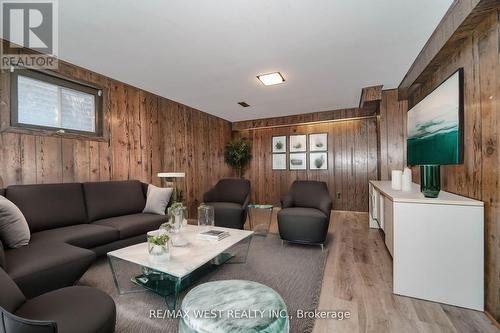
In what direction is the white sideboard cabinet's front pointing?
to the viewer's left

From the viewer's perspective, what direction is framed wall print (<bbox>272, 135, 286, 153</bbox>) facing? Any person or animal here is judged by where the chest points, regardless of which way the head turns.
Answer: toward the camera

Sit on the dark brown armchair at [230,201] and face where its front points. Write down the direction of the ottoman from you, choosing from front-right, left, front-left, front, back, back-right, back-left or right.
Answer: front-left

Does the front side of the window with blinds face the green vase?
yes

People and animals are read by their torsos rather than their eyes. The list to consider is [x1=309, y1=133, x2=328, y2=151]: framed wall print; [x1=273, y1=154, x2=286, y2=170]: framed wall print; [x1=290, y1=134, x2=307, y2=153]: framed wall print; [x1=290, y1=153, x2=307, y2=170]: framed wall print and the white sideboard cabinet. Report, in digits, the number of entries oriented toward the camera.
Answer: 4

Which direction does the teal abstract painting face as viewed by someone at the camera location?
facing to the left of the viewer

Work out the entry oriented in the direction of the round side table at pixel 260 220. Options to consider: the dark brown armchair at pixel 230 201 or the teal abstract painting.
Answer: the teal abstract painting

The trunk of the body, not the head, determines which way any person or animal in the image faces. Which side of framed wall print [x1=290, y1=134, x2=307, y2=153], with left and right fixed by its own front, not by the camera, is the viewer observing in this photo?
front

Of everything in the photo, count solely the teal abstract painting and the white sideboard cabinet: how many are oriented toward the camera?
0

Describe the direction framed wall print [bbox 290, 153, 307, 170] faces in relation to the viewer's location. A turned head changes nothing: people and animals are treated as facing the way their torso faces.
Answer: facing the viewer

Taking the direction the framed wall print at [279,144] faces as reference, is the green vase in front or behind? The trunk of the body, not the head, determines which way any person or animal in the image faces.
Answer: in front

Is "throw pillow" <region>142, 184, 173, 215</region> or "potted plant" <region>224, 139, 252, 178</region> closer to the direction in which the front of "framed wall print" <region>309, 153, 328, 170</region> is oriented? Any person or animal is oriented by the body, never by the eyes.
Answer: the throw pillow

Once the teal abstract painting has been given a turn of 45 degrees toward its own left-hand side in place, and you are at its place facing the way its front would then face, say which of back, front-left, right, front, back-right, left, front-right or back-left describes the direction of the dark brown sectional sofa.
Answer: front

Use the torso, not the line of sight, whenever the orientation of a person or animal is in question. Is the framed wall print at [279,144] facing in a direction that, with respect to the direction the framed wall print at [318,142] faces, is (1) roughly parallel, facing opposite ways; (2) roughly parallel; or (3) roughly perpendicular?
roughly parallel

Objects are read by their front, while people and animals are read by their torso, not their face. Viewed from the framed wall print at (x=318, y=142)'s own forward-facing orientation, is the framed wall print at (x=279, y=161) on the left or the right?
on its right

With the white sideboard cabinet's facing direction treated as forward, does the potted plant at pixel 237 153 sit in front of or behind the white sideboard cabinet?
in front

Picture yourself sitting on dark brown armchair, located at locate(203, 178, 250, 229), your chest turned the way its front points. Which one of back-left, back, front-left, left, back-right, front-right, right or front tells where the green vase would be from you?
left
